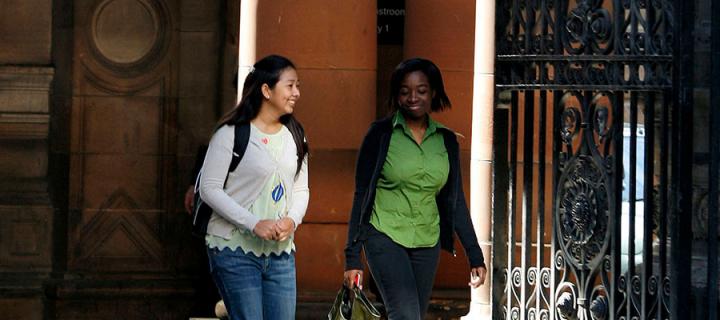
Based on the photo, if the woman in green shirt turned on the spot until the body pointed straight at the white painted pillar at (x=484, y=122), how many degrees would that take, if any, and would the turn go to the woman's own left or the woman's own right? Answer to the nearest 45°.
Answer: approximately 135° to the woman's own left

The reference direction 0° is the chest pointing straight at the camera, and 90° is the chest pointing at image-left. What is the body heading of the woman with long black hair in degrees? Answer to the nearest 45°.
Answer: approximately 315°

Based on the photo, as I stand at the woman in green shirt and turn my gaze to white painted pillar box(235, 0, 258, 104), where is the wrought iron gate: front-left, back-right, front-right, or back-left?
back-right

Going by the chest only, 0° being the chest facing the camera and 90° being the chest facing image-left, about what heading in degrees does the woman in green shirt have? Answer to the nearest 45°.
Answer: approximately 0°
